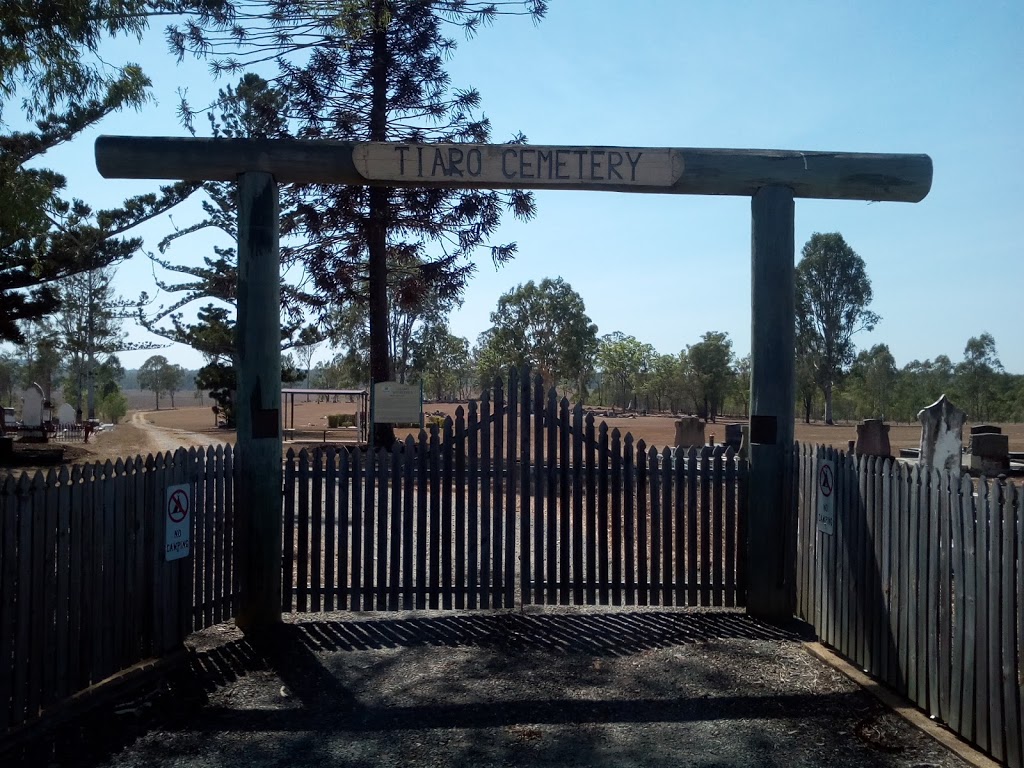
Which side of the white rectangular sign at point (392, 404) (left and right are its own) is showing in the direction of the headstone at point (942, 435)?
left

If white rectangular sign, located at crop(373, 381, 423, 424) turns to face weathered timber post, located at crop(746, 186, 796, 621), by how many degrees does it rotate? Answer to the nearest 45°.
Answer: approximately 45° to its left

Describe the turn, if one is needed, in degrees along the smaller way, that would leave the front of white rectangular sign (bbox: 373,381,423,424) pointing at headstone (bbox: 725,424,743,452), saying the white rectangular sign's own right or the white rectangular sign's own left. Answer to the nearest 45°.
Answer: approximately 135° to the white rectangular sign's own left

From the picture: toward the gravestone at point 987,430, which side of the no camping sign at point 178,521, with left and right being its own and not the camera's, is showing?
left

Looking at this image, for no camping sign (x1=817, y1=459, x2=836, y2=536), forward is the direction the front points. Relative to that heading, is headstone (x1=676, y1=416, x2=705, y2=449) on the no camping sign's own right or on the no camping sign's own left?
on the no camping sign's own right

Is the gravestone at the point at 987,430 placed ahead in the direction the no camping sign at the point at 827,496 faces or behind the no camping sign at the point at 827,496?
behind

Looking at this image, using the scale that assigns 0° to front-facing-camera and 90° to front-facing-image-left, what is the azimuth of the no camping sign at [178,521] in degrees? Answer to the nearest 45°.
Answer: approximately 315°

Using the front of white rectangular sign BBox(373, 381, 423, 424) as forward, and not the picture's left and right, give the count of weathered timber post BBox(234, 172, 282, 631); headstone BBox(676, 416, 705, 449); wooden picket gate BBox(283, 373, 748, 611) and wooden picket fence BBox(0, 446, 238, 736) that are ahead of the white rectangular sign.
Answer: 3

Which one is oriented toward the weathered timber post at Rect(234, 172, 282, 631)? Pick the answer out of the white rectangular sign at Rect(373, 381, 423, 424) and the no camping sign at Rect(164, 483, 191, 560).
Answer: the white rectangular sign

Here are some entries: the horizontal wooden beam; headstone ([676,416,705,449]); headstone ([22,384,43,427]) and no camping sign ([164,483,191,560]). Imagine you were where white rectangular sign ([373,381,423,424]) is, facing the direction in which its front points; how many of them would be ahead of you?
2

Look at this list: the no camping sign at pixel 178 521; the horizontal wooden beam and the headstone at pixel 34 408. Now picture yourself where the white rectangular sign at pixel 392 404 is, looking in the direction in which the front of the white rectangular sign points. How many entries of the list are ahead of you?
2

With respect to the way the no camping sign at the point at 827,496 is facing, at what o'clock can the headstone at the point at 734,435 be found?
The headstone is roughly at 4 o'clock from the no camping sign.

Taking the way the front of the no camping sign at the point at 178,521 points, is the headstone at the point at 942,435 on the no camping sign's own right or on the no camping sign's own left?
on the no camping sign's own left
